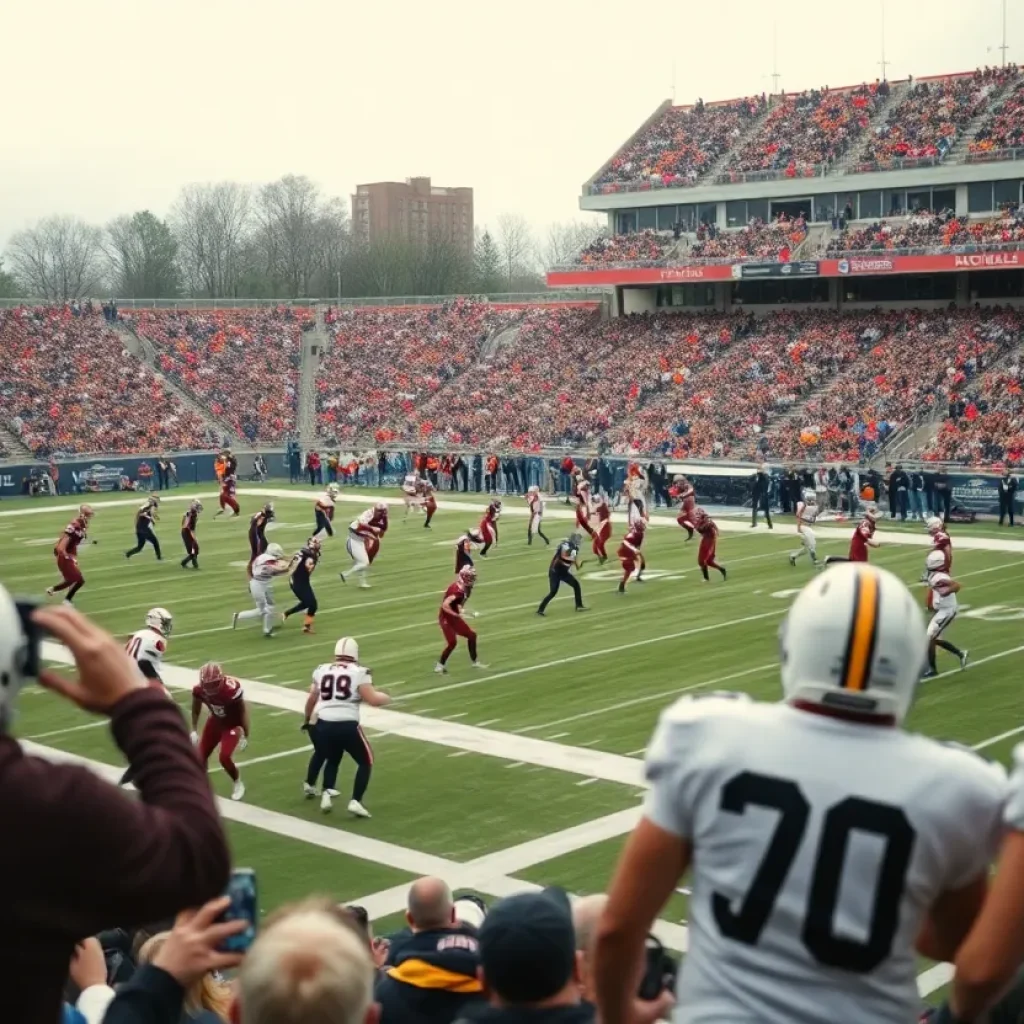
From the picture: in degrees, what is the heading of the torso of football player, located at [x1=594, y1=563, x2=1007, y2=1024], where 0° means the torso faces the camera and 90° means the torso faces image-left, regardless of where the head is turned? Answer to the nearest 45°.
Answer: approximately 180°

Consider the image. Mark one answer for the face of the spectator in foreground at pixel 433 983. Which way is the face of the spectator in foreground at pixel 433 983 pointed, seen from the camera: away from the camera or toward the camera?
away from the camera

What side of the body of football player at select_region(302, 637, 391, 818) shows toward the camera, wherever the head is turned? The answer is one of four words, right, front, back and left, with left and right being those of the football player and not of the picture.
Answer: back

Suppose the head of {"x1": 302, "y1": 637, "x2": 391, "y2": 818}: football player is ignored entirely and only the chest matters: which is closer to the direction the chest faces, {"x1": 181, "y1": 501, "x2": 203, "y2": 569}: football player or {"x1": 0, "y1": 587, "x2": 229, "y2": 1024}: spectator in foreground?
the football player

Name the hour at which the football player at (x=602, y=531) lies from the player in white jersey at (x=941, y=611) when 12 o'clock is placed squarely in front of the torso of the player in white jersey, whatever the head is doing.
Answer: The football player is roughly at 2 o'clock from the player in white jersey.

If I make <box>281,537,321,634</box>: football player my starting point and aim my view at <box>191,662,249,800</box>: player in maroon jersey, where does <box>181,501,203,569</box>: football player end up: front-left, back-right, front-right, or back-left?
back-right

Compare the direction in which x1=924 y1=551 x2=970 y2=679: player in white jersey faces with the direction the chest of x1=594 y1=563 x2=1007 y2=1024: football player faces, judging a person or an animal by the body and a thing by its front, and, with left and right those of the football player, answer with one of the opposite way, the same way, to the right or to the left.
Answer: to the left

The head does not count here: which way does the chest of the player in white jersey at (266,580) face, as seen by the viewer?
to the viewer's right

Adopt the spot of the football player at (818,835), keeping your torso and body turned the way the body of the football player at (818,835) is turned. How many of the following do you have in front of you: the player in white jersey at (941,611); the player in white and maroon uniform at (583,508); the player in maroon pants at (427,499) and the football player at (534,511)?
4

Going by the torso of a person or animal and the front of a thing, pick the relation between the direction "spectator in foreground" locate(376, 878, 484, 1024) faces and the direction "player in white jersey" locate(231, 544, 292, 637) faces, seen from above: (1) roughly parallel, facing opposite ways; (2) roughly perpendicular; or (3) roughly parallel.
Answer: roughly perpendicular

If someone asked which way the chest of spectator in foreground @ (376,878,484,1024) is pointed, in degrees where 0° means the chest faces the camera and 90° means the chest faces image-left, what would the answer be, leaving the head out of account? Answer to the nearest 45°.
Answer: approximately 180°

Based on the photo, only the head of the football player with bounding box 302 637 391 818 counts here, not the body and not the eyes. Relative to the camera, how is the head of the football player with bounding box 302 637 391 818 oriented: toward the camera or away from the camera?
away from the camera

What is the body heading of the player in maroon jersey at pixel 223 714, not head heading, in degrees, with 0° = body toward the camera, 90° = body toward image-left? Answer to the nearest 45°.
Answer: approximately 0°
